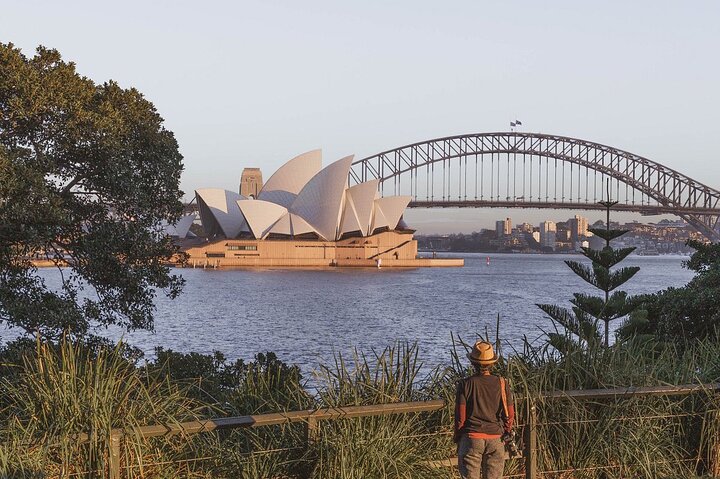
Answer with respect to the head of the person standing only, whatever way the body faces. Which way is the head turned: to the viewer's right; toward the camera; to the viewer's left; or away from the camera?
away from the camera

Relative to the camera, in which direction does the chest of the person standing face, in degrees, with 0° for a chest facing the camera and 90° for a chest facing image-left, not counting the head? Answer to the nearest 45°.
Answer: approximately 180°

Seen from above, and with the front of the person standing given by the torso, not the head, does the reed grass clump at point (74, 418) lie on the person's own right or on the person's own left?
on the person's own left
